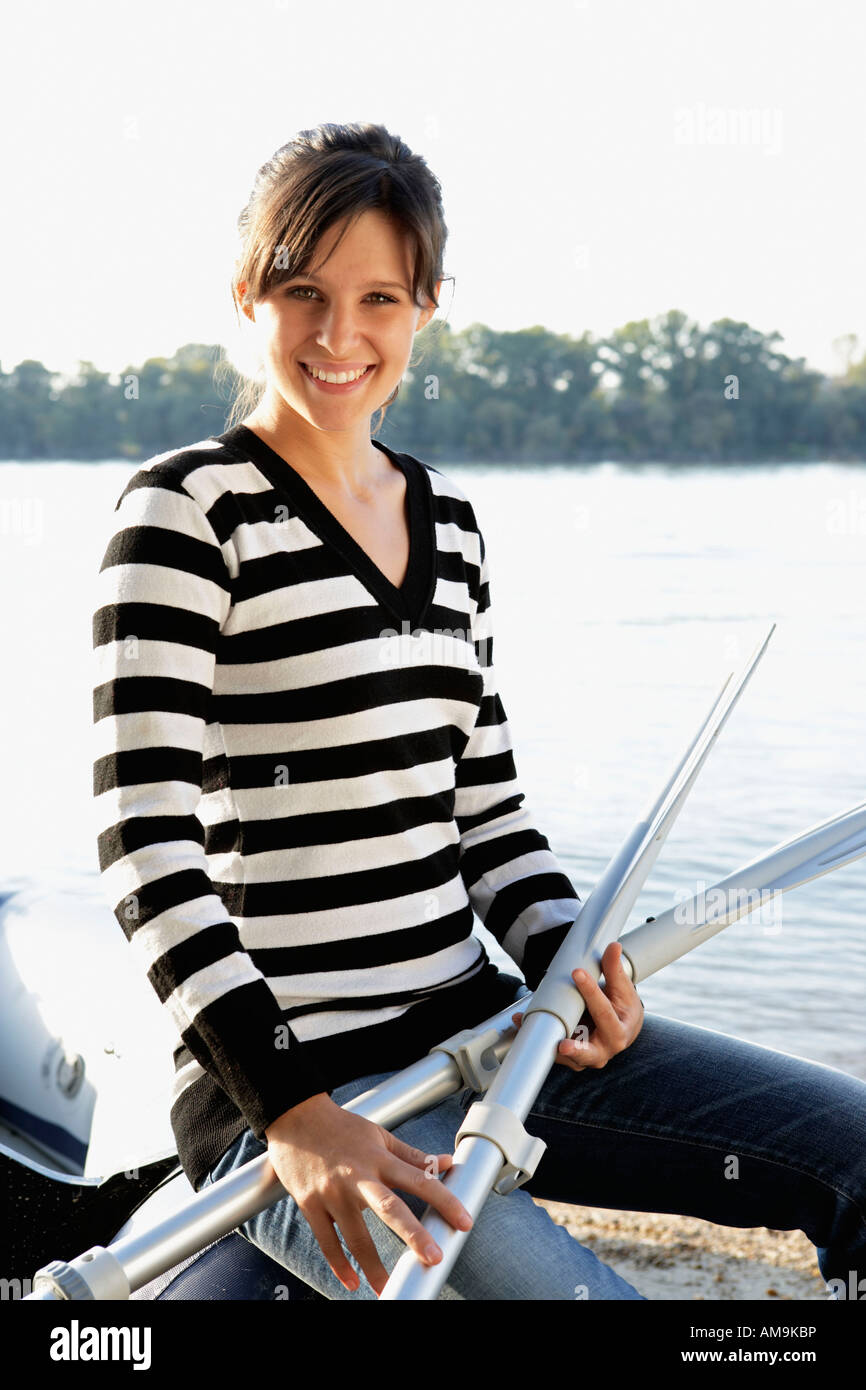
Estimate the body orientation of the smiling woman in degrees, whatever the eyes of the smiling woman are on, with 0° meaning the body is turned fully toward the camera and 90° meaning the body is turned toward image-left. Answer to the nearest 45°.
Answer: approximately 315°
